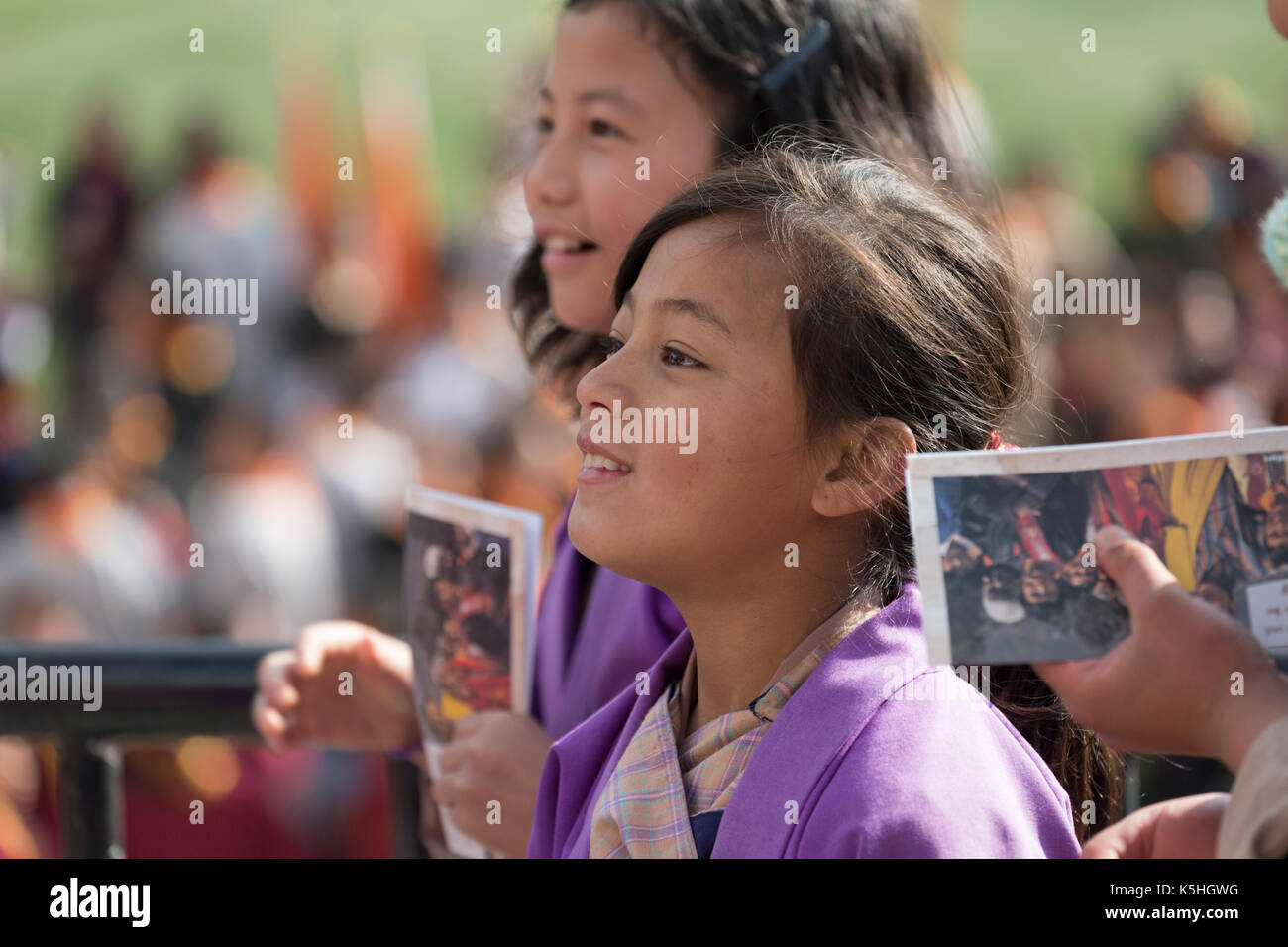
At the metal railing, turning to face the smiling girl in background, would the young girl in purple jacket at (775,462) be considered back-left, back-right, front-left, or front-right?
front-right

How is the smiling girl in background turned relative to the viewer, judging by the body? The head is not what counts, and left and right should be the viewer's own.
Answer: facing the viewer and to the left of the viewer

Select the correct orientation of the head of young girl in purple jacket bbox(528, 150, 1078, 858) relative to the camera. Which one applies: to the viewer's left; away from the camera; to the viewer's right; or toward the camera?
to the viewer's left

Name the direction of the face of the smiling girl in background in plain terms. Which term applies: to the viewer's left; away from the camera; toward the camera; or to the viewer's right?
to the viewer's left

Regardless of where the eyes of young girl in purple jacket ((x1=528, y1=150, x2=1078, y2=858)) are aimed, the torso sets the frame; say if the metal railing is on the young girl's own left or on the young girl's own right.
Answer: on the young girl's own right
